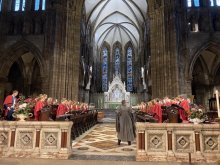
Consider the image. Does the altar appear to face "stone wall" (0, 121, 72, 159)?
yes

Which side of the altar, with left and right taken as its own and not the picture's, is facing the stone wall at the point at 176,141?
front

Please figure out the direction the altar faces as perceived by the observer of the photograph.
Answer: facing the viewer
